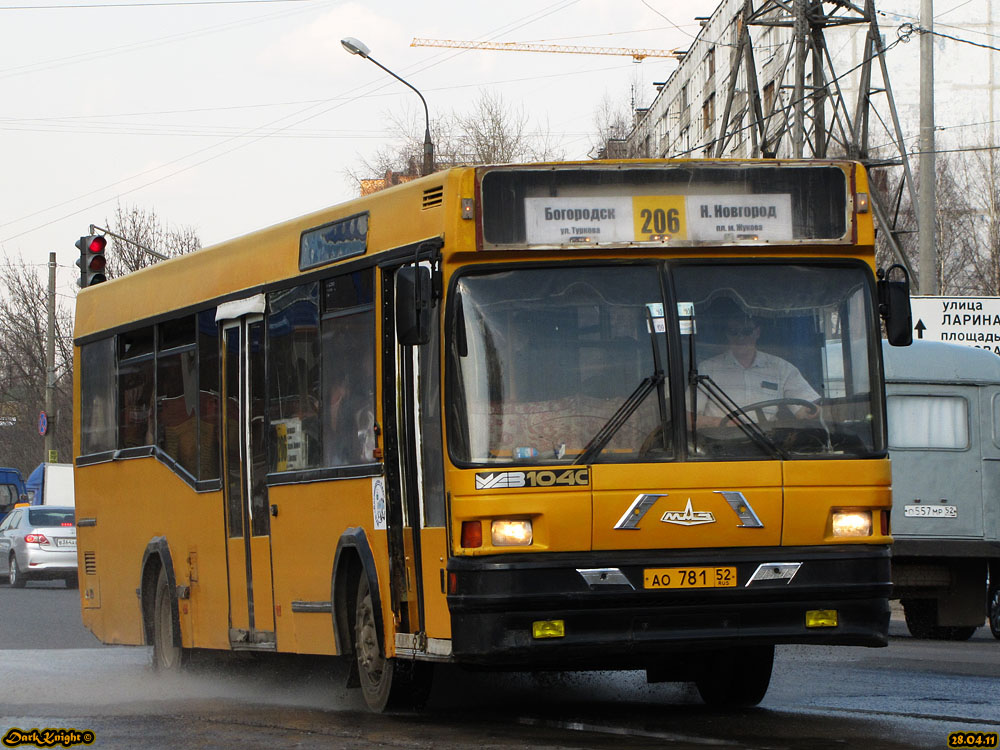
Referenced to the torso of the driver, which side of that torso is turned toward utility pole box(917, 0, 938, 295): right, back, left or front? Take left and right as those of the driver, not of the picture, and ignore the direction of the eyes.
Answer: back

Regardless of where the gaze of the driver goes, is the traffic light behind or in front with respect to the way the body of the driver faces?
behind

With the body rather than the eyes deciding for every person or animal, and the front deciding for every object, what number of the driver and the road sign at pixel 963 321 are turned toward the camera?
2

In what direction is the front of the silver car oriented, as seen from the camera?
facing away from the viewer and to the left of the viewer

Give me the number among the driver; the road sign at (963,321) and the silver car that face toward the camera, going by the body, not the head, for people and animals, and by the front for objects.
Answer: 2

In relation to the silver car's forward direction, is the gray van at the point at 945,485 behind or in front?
behind

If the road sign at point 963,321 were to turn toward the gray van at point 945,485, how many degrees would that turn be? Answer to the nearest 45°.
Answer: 0° — it already faces it

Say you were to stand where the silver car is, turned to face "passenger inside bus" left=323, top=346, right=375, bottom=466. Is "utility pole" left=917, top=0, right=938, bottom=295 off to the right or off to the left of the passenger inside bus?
left

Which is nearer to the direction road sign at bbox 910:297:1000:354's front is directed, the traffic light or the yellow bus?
the yellow bus

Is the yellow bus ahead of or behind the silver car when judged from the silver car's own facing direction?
behind

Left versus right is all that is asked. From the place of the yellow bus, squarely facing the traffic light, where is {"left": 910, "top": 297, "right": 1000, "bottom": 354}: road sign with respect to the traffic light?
right

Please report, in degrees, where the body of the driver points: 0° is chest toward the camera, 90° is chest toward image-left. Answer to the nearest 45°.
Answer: approximately 0°

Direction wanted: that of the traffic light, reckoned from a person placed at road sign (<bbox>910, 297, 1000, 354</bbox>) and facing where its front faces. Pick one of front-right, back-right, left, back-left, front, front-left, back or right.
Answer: front-right
